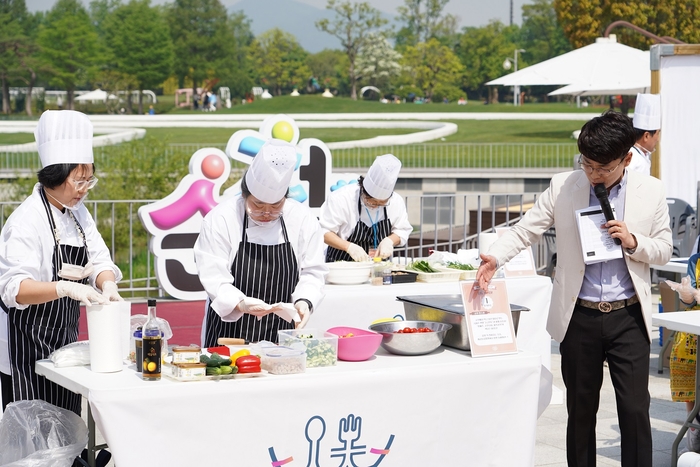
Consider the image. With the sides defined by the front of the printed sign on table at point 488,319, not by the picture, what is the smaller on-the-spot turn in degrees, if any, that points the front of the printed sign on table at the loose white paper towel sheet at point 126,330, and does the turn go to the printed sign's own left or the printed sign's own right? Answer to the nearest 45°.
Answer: approximately 90° to the printed sign's own right

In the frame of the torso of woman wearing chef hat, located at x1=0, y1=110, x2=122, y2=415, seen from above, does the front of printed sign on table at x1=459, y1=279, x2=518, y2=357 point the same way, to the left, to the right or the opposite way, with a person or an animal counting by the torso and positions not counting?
to the right

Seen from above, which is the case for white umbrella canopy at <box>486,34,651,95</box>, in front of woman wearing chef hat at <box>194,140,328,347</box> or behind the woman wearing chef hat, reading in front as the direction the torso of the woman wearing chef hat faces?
behind

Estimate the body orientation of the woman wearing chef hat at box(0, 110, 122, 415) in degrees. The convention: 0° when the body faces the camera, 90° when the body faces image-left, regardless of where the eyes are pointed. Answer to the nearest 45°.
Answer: approximately 315°

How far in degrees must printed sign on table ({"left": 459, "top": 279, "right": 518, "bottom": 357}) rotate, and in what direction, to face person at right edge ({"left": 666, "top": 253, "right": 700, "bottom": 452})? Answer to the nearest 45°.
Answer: approximately 135° to its left

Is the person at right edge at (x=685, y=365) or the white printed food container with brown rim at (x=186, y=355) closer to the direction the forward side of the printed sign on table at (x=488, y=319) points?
the white printed food container with brown rim

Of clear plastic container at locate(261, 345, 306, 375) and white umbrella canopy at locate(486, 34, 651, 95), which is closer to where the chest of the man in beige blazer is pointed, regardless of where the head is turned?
the clear plastic container

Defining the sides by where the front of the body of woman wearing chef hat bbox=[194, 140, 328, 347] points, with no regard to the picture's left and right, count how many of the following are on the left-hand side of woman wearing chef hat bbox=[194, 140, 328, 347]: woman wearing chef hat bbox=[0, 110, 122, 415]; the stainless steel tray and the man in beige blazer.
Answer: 2

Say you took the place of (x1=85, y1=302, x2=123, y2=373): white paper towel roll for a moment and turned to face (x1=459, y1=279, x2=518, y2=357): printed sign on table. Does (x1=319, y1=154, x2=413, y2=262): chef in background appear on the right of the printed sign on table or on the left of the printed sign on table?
left
